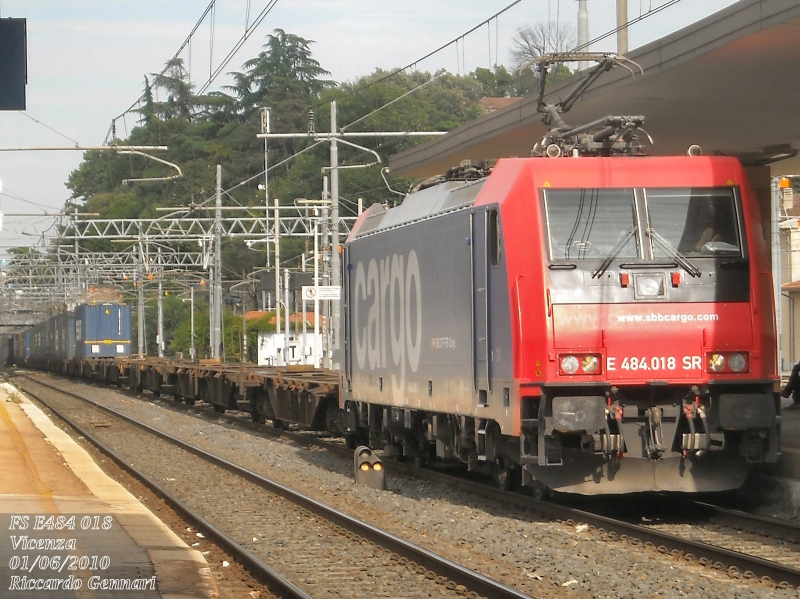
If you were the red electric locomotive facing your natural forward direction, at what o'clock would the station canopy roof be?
The station canopy roof is roughly at 8 o'clock from the red electric locomotive.

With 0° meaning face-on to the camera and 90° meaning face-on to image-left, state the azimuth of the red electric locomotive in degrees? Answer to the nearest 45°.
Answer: approximately 315°
